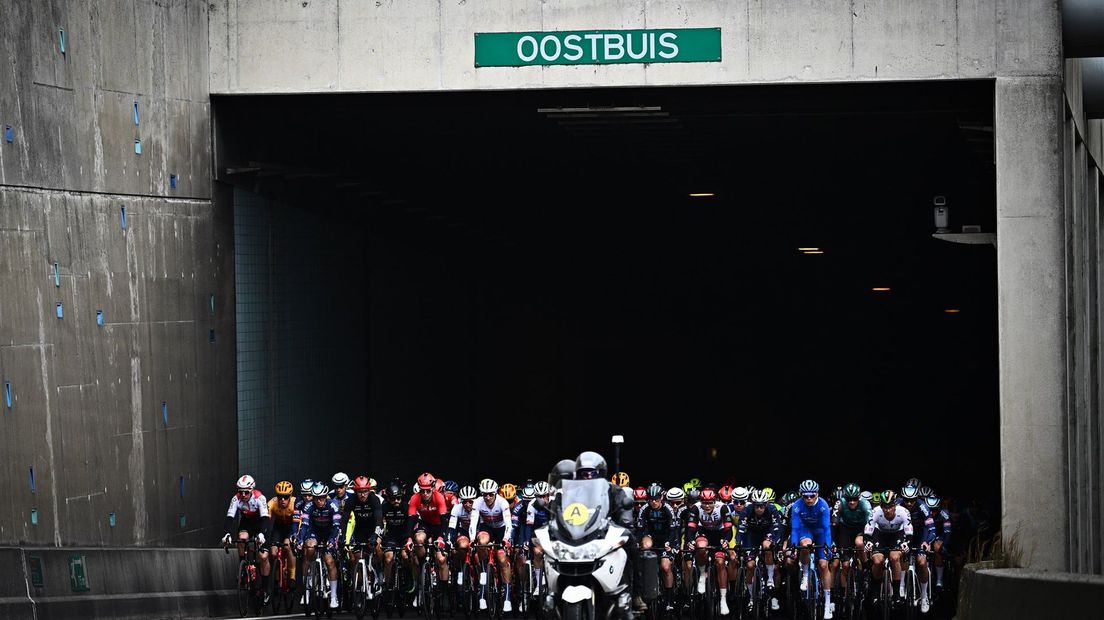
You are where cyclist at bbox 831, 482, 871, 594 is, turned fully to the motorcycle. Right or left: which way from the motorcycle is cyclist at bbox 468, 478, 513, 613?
right

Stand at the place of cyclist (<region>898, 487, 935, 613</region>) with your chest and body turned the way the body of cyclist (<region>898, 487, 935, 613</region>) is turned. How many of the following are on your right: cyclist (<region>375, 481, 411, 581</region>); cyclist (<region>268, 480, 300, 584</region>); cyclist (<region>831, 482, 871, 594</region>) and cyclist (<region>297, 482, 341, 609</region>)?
4

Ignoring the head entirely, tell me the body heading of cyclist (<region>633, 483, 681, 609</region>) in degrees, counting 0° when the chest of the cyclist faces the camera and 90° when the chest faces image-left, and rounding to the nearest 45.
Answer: approximately 0°

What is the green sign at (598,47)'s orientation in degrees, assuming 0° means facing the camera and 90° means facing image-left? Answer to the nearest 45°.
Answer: approximately 0°

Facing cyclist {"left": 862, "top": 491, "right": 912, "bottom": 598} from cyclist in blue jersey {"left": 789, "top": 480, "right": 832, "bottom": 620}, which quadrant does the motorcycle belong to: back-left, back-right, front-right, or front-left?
back-right

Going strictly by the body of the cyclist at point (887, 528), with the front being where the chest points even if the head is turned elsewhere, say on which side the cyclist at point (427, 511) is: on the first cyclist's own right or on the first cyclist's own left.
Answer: on the first cyclist's own right

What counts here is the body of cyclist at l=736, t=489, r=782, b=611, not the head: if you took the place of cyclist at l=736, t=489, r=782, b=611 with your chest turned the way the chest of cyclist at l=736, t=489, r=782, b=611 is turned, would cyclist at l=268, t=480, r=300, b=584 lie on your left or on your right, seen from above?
on your right

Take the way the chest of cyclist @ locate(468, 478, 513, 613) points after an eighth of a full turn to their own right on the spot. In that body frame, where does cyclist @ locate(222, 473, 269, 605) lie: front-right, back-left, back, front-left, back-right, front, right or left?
front-right

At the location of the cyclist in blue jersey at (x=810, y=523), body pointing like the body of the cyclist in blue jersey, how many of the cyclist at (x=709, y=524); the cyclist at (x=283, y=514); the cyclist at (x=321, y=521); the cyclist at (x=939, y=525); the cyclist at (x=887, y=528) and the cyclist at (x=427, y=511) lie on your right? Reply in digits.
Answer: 4

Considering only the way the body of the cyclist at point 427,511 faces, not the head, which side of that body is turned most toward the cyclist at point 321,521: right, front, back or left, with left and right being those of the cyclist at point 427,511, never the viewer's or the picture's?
right
